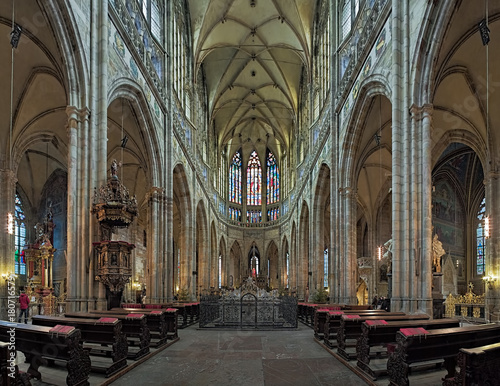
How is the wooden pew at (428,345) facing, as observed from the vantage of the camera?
facing away from the viewer and to the left of the viewer

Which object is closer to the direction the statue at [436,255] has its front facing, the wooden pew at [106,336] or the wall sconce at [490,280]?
the wooden pew

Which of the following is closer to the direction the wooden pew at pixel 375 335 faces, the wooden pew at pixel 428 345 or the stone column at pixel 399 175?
the stone column

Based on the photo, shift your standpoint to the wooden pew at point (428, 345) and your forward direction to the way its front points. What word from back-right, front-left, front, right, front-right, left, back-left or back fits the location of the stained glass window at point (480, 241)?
front-right

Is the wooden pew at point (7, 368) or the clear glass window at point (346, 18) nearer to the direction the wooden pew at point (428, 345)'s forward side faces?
the clear glass window

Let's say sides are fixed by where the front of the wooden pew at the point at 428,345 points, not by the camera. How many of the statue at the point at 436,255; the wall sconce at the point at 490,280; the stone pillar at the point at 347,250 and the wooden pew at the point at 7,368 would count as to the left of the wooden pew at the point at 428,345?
1

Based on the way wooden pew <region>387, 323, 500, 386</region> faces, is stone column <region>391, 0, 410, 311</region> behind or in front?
in front

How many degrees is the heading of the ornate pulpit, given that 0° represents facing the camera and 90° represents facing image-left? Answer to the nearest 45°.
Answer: approximately 315°

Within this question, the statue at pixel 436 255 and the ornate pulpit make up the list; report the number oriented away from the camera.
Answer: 0

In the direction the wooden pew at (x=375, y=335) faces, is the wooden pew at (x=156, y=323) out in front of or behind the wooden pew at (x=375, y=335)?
in front

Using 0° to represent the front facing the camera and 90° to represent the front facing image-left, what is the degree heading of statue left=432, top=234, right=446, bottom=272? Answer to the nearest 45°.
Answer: approximately 45°

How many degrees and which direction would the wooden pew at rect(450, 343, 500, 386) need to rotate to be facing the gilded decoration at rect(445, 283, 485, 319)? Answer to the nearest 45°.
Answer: approximately 45° to its right
